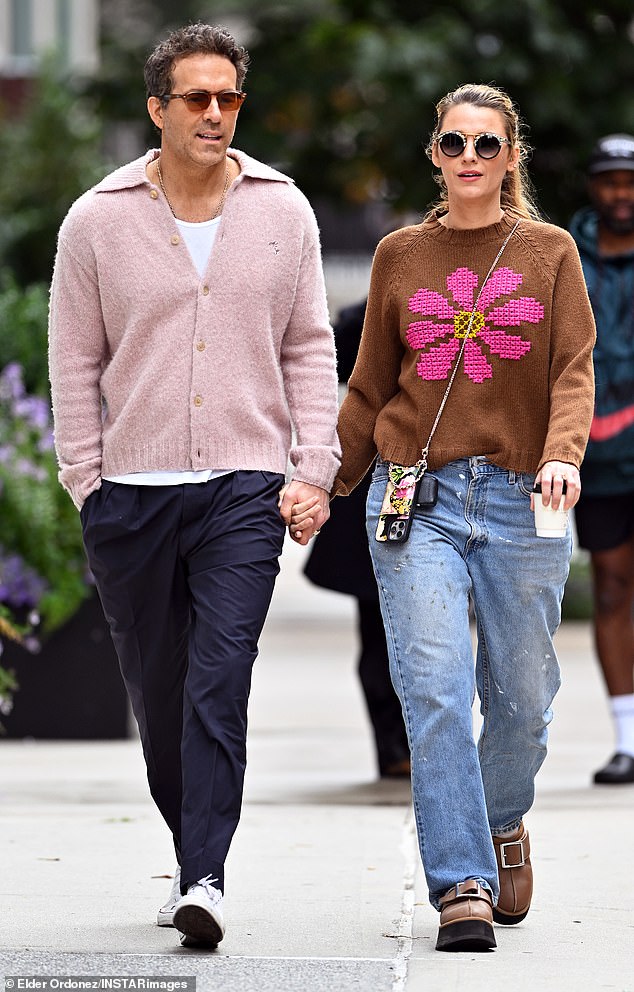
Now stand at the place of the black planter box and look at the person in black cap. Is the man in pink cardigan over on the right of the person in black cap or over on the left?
right

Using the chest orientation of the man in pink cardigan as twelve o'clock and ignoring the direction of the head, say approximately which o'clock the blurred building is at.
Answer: The blurred building is roughly at 6 o'clock from the man in pink cardigan.

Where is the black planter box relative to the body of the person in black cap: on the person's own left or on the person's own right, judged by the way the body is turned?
on the person's own right

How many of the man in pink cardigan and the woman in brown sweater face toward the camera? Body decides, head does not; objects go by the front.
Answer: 2

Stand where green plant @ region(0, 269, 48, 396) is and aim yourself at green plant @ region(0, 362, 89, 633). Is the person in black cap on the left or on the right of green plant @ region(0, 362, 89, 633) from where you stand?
left

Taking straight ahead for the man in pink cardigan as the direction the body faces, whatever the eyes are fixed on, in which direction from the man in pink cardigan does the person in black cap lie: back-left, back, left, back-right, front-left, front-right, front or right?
back-left
